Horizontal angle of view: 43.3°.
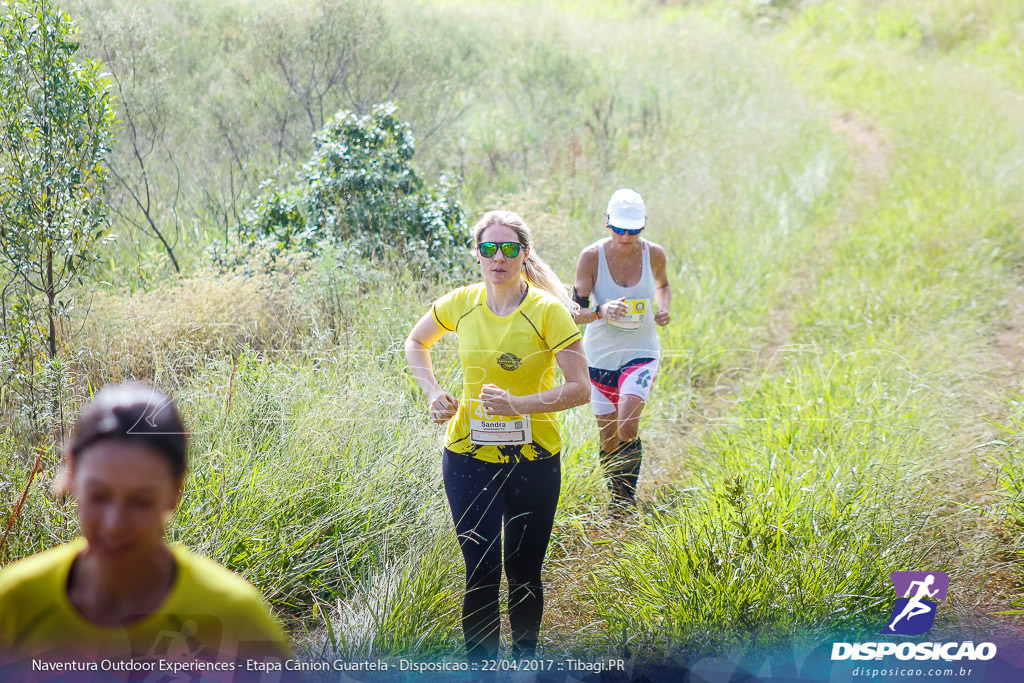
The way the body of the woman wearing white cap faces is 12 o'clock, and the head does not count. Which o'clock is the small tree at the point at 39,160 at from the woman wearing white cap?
The small tree is roughly at 3 o'clock from the woman wearing white cap.

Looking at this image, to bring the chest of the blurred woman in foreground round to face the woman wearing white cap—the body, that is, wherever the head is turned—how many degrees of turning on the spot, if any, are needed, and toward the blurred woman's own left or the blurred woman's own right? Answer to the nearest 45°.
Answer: approximately 135° to the blurred woman's own left

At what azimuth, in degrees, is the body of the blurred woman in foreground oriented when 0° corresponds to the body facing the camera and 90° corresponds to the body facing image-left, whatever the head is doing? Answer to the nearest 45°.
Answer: approximately 0°

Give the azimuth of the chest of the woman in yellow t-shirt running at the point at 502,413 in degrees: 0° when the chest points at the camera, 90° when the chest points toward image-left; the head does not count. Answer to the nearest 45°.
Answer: approximately 0°

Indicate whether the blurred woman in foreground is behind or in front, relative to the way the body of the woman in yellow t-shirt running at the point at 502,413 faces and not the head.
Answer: in front

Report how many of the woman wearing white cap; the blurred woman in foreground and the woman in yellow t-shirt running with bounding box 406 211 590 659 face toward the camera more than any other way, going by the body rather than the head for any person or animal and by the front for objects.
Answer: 3

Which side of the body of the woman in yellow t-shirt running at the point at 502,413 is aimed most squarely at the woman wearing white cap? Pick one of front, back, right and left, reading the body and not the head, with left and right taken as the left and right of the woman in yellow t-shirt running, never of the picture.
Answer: back

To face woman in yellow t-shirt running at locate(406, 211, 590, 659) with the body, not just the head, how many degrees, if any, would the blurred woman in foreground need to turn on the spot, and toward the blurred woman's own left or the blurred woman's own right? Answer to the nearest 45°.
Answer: approximately 135° to the blurred woman's own left
